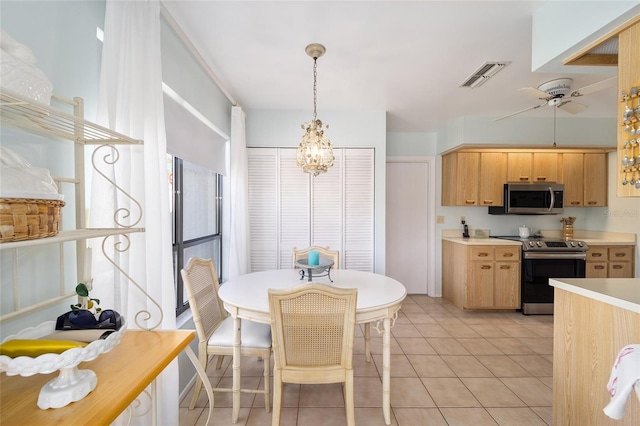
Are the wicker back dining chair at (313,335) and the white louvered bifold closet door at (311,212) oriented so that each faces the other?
yes

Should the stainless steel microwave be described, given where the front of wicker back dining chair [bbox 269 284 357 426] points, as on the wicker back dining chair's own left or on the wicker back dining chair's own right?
on the wicker back dining chair's own right

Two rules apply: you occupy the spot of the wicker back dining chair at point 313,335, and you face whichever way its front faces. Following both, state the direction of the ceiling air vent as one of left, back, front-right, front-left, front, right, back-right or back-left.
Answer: front-right

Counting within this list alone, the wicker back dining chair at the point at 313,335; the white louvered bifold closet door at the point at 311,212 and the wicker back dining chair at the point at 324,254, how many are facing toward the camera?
2

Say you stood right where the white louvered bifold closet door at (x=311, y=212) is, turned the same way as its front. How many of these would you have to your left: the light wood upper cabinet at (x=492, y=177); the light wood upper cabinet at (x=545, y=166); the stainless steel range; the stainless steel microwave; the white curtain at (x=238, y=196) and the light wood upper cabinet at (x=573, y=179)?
5

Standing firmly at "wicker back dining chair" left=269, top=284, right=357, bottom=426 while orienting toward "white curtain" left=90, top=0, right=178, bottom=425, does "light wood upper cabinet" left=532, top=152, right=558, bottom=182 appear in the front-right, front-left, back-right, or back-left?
back-right

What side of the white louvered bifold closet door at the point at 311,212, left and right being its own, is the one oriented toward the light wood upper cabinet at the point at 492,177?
left

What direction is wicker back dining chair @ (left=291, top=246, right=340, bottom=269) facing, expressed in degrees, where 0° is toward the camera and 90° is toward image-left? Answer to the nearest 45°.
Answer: approximately 0°

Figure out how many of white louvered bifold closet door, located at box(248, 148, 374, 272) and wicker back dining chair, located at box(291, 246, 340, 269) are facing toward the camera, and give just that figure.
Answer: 2

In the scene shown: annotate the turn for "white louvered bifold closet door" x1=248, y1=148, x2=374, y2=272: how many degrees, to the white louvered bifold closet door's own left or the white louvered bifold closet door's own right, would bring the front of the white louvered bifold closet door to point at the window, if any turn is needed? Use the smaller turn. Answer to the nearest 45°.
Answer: approximately 45° to the white louvered bifold closet door's own right

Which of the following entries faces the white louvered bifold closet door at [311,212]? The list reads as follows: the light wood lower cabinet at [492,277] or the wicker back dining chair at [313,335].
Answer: the wicker back dining chair

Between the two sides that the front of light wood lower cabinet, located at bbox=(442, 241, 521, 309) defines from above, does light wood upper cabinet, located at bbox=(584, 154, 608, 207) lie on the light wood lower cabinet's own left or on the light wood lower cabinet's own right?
on the light wood lower cabinet's own left

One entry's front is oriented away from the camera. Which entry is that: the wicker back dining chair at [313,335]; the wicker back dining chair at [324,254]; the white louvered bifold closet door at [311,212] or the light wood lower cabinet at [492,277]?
the wicker back dining chair at [313,335]

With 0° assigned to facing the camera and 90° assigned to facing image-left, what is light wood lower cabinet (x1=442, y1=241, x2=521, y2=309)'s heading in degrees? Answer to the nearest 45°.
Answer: approximately 315°

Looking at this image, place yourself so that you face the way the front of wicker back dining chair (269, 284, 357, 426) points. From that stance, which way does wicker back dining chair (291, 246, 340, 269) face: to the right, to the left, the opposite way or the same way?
the opposite way

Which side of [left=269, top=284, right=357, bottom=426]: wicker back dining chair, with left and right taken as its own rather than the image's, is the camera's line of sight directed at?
back
